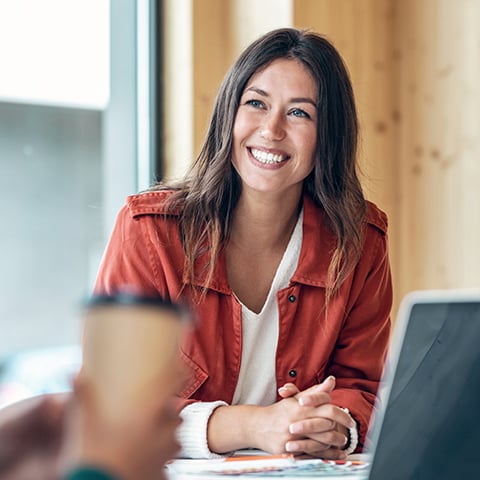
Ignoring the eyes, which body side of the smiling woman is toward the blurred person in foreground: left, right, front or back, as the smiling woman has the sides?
front

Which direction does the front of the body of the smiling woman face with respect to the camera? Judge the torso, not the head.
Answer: toward the camera

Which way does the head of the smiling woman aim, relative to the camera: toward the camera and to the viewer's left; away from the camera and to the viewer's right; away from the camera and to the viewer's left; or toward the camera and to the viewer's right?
toward the camera and to the viewer's left
